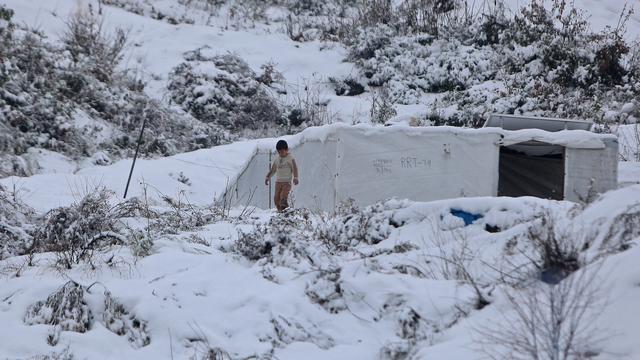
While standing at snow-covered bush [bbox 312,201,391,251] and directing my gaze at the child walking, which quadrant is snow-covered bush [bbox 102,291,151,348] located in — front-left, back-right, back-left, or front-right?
back-left

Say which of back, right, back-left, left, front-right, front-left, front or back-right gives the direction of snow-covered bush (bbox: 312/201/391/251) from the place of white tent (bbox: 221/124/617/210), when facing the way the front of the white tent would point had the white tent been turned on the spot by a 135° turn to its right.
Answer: back-left

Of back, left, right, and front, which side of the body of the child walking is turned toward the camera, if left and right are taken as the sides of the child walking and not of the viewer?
front

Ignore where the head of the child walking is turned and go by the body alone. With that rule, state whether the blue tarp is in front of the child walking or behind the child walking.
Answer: in front

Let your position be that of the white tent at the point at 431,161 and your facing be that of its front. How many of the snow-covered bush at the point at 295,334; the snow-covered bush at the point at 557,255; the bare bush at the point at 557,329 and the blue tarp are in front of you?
4

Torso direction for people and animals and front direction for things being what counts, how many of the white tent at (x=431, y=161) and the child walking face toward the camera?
2

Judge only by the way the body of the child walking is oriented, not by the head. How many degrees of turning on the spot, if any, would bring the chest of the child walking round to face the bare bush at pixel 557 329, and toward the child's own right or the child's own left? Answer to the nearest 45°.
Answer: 0° — they already face it

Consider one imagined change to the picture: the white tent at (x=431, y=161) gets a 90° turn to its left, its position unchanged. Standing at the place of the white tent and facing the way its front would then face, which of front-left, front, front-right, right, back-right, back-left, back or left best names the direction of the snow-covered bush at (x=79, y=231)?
back-right

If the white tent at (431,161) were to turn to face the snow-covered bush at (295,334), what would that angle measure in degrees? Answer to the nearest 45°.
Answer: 0° — it already faces it

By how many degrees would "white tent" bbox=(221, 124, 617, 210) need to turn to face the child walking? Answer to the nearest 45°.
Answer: approximately 90° to its right

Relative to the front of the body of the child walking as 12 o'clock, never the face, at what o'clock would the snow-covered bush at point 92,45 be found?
The snow-covered bush is roughly at 5 o'clock from the child walking.

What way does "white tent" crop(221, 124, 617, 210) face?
toward the camera

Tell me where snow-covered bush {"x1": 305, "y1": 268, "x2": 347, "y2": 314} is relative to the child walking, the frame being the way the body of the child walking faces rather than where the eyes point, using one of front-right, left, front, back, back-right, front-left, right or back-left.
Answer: front

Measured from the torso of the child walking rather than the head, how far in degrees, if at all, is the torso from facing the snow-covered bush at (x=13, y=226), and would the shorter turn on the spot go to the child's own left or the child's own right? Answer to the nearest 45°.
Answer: approximately 45° to the child's own right
